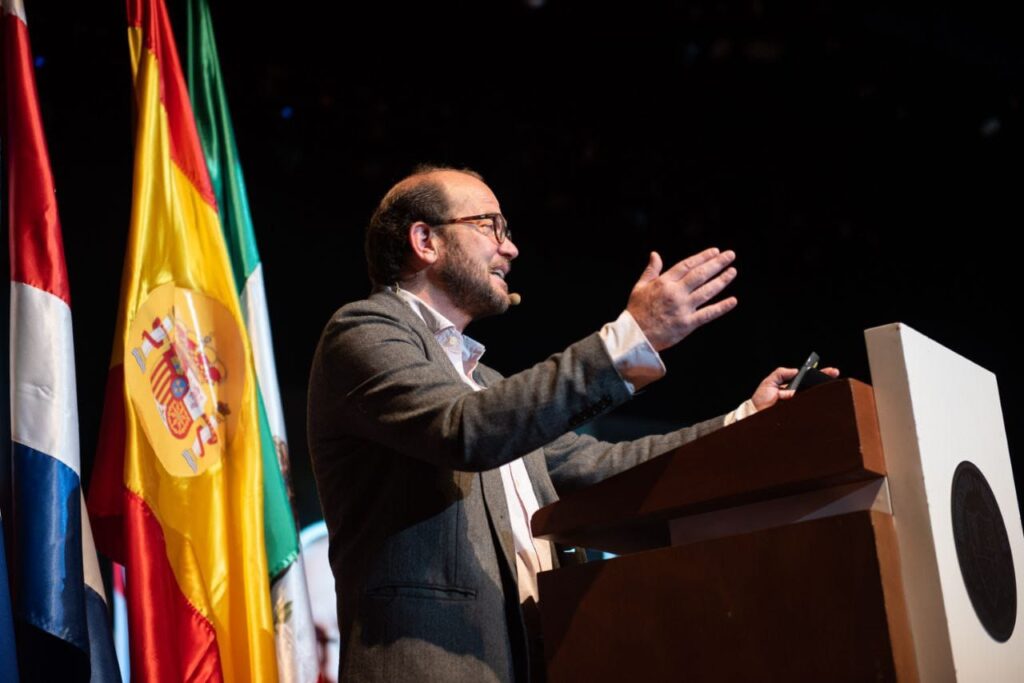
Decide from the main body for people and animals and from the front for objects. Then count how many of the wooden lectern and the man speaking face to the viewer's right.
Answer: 2

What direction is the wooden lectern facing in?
to the viewer's right

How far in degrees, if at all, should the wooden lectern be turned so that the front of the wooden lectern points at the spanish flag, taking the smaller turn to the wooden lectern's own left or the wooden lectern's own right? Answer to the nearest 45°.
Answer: approximately 135° to the wooden lectern's own left

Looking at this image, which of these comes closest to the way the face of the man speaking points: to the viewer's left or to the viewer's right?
to the viewer's right

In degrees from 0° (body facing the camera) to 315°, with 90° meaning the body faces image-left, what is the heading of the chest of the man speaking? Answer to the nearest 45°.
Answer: approximately 270°
